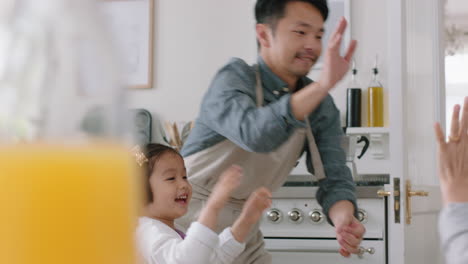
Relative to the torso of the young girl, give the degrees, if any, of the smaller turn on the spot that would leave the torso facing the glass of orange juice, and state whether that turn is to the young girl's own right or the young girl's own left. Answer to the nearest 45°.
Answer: approximately 45° to the young girl's own right

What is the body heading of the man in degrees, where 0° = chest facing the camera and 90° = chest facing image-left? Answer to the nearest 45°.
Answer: approximately 315°

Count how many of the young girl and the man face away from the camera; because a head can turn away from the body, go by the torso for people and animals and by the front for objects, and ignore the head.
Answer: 0

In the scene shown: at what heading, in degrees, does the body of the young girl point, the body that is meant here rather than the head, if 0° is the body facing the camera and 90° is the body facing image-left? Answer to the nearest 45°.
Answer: approximately 315°

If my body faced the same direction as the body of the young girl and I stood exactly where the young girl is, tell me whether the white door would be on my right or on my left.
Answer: on my left

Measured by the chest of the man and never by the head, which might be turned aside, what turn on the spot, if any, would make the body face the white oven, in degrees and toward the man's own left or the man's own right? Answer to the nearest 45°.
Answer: approximately 135° to the man's own left

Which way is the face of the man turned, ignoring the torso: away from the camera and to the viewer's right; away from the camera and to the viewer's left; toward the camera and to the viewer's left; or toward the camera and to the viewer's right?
toward the camera and to the viewer's right

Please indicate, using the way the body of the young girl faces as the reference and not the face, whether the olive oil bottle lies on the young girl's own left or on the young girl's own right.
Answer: on the young girl's own left

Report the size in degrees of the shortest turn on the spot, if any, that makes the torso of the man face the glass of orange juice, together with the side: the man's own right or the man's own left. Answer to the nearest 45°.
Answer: approximately 45° to the man's own right

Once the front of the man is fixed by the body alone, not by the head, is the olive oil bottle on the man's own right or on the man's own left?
on the man's own left
